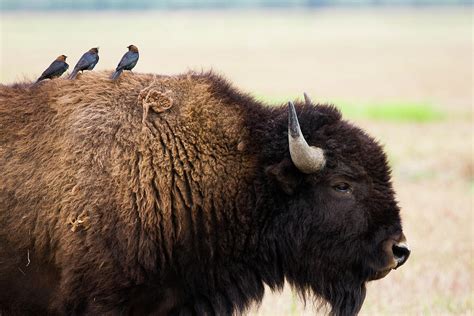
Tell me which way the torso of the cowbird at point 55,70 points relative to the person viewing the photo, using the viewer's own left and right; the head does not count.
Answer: facing to the right of the viewer

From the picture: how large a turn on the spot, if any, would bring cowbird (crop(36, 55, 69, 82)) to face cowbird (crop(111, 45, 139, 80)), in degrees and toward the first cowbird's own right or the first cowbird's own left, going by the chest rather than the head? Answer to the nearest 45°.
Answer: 0° — it already faces it

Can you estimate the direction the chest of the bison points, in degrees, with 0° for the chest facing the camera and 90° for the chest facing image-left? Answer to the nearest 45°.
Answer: approximately 270°
